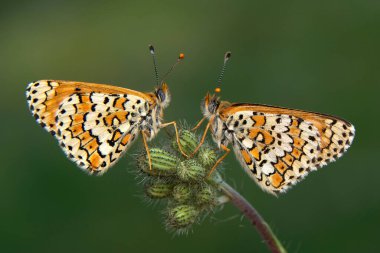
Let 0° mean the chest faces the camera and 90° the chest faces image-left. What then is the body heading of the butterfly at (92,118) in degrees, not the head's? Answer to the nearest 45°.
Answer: approximately 270°

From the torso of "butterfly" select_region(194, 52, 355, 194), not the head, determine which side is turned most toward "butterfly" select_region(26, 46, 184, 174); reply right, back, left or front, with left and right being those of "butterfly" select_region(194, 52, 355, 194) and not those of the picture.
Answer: front

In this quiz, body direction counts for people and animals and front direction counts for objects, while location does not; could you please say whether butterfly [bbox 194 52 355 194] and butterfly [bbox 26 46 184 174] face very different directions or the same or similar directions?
very different directions

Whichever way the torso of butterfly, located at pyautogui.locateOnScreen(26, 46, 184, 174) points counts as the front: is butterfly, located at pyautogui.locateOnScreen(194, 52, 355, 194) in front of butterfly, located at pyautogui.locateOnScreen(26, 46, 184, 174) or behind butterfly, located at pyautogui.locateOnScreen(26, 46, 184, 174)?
in front

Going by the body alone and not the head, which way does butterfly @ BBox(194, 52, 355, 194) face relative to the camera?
to the viewer's left

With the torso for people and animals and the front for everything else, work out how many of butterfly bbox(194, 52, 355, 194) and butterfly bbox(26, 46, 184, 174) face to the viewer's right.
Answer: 1
